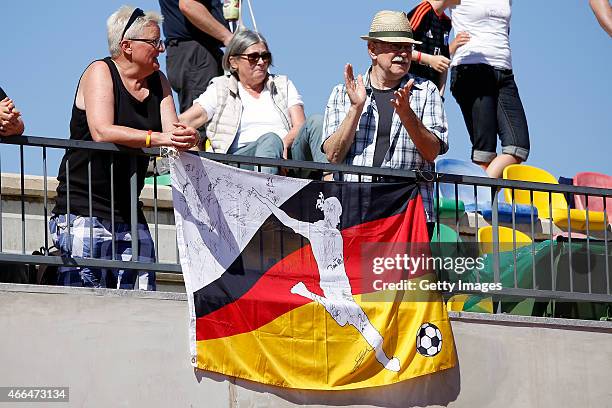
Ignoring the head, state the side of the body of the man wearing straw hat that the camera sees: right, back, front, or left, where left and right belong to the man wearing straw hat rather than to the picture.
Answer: front

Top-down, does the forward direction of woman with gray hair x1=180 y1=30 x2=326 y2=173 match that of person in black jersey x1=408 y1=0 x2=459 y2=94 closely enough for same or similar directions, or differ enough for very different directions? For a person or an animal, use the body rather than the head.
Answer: same or similar directions

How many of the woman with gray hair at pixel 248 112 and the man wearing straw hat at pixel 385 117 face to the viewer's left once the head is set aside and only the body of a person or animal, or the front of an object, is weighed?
0

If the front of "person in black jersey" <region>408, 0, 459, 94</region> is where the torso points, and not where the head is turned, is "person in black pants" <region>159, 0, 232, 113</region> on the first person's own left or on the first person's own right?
on the first person's own right

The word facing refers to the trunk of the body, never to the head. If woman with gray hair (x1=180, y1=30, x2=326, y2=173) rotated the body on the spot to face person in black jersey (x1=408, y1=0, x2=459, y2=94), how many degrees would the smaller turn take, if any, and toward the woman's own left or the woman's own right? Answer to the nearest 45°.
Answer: approximately 90° to the woman's own left

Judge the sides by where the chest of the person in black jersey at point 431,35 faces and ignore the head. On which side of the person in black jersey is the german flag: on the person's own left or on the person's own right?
on the person's own right

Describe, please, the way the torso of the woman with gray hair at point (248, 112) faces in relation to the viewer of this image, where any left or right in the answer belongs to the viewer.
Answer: facing the viewer and to the right of the viewer

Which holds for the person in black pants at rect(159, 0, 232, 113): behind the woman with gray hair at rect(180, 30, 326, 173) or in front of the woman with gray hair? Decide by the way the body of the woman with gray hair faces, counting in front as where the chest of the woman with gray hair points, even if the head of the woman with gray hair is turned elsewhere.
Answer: behind

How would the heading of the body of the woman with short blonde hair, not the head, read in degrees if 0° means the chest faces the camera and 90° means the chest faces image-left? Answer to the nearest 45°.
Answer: approximately 315°
